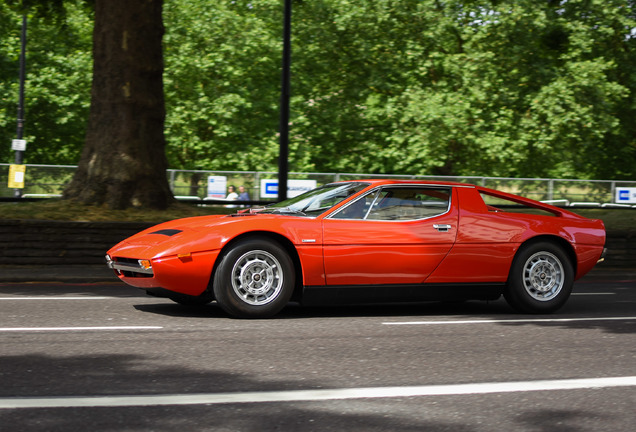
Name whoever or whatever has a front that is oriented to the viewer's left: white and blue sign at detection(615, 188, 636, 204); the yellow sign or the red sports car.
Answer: the red sports car

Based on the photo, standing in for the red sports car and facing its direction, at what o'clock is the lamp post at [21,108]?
The lamp post is roughly at 2 o'clock from the red sports car.

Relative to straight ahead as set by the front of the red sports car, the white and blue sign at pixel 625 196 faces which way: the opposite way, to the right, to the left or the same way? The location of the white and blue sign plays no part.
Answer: to the left

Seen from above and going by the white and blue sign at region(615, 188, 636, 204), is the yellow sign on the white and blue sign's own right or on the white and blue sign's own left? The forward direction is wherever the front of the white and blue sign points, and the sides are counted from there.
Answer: on the white and blue sign's own right

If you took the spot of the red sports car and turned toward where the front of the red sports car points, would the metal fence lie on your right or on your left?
on your right

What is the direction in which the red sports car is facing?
to the viewer's left

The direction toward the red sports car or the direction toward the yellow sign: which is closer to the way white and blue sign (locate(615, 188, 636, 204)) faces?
the red sports car

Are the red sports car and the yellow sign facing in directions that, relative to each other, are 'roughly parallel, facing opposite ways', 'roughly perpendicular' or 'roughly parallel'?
roughly perpendicular
